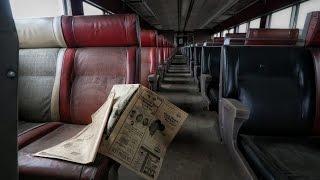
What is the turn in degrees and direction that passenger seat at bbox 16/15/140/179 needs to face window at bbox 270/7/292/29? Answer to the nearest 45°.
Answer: approximately 135° to its left

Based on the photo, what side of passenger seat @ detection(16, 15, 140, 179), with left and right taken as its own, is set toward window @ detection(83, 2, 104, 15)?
back

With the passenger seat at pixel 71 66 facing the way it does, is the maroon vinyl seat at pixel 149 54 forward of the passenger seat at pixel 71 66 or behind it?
behind

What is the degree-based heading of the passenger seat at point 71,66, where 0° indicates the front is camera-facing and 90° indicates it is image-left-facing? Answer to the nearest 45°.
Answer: approximately 0°
